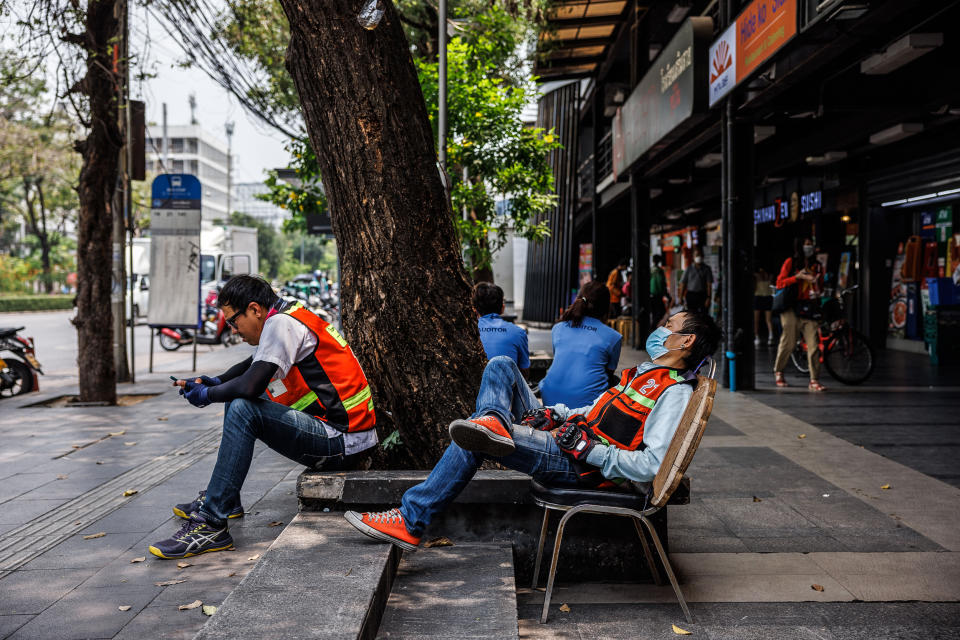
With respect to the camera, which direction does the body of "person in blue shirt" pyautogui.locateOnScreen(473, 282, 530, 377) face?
away from the camera

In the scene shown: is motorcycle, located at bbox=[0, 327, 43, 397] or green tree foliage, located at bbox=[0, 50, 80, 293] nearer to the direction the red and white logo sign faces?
the motorcycle

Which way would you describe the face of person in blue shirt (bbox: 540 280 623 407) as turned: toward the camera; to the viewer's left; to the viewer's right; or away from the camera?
away from the camera

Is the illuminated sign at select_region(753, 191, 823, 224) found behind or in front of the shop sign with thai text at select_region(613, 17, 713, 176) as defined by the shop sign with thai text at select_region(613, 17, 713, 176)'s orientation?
behind

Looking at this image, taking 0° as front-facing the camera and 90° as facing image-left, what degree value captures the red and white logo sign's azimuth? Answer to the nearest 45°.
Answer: approximately 45°

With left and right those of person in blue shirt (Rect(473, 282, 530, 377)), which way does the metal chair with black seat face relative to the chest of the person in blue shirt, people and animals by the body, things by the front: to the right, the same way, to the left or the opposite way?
to the left

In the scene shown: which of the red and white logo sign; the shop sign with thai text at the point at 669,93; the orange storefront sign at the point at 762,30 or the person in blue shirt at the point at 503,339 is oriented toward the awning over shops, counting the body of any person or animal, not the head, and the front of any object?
the person in blue shirt

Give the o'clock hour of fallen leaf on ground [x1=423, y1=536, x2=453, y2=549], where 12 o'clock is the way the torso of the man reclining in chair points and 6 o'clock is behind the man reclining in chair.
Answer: The fallen leaf on ground is roughly at 1 o'clock from the man reclining in chair.

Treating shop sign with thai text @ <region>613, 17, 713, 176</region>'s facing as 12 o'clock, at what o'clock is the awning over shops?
The awning over shops is roughly at 4 o'clock from the shop sign with thai text.

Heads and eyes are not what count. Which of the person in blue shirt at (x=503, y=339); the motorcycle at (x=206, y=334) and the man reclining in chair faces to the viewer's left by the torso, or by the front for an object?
the man reclining in chair
